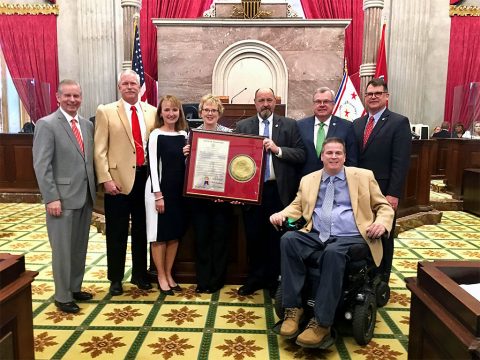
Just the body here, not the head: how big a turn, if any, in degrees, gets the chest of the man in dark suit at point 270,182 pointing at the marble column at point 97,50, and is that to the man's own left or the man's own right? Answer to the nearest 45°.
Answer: approximately 135° to the man's own right

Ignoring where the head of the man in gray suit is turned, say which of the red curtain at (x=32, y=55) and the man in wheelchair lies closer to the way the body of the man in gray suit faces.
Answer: the man in wheelchair

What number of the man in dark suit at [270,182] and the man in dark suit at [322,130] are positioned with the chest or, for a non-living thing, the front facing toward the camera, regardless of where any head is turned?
2

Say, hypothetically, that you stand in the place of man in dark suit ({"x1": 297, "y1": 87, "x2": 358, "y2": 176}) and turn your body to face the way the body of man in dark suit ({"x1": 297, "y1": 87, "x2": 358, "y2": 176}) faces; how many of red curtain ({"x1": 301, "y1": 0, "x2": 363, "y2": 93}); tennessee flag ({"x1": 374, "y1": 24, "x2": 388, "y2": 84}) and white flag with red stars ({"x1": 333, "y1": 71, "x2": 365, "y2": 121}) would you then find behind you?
3

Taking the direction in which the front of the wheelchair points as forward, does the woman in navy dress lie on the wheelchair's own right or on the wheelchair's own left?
on the wheelchair's own right

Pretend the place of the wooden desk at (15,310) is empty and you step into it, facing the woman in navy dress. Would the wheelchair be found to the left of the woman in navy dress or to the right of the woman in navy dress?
right

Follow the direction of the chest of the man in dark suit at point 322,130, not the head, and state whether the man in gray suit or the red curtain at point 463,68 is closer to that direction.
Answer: the man in gray suit

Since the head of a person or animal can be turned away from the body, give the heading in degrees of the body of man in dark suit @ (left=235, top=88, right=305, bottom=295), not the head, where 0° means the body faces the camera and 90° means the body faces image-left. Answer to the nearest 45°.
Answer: approximately 0°
